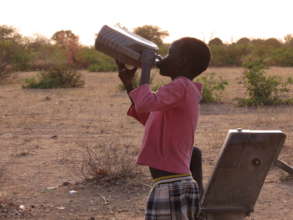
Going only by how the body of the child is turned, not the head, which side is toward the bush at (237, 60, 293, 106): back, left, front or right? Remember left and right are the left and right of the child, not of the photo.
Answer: right

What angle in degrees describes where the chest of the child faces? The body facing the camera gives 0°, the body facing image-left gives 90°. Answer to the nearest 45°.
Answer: approximately 90°

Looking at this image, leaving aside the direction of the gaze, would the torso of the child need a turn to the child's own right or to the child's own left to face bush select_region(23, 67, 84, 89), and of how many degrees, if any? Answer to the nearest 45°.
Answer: approximately 90° to the child's own right

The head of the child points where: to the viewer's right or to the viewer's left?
to the viewer's left

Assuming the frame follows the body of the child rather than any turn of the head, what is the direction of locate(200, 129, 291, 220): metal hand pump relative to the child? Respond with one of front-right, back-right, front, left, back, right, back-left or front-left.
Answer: back-right
